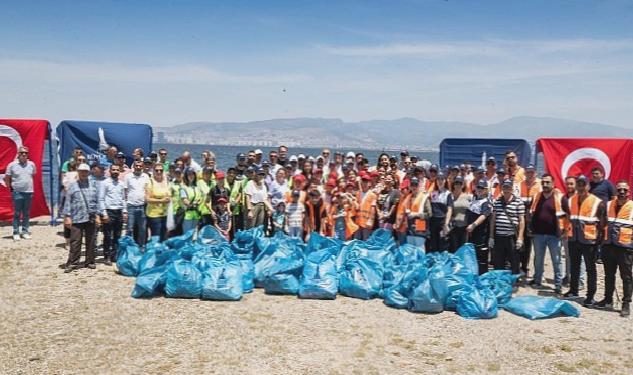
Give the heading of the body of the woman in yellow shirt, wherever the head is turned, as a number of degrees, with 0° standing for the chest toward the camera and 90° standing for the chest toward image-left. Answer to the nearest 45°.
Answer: approximately 0°

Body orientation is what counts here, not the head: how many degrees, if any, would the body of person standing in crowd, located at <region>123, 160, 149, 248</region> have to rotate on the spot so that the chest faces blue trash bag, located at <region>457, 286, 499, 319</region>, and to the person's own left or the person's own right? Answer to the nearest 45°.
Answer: approximately 45° to the person's own left

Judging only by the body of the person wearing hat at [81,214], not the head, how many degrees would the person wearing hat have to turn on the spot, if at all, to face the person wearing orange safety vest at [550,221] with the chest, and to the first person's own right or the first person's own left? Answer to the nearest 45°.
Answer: approximately 45° to the first person's own left

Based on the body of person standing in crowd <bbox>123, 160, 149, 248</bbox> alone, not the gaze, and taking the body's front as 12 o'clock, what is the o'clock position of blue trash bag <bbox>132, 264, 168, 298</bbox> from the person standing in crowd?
The blue trash bag is roughly at 12 o'clock from the person standing in crowd.

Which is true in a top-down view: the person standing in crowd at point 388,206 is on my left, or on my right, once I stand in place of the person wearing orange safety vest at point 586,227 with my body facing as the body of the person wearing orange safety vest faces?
on my right

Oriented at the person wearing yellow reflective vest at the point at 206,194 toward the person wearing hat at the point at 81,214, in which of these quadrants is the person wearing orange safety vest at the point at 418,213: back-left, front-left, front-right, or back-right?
back-left

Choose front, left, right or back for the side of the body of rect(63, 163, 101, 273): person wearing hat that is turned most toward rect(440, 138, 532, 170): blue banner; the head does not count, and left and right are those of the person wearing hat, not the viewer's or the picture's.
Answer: left
